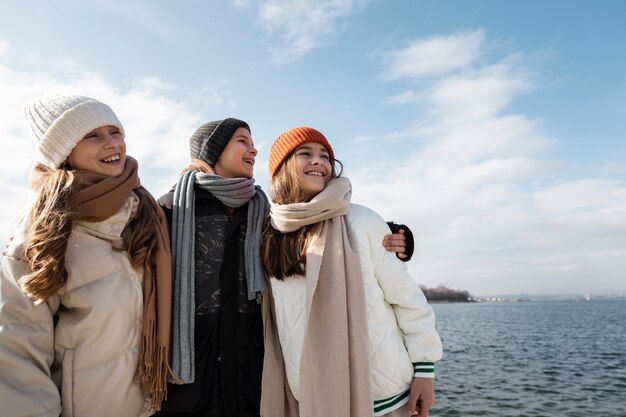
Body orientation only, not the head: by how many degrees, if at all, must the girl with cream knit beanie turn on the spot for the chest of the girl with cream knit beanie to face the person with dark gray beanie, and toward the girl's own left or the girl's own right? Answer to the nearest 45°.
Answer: approximately 45° to the girl's own left

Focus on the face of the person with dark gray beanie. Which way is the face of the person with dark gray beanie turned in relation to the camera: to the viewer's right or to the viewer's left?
to the viewer's right

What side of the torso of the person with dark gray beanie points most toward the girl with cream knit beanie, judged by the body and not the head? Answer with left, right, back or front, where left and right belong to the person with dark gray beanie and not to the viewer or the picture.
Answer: right

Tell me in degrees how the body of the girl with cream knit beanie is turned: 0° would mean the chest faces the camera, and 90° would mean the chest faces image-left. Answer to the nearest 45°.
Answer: approximately 315°

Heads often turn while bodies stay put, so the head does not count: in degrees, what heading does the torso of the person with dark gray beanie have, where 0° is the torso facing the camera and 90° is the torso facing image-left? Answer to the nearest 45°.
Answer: approximately 315°
